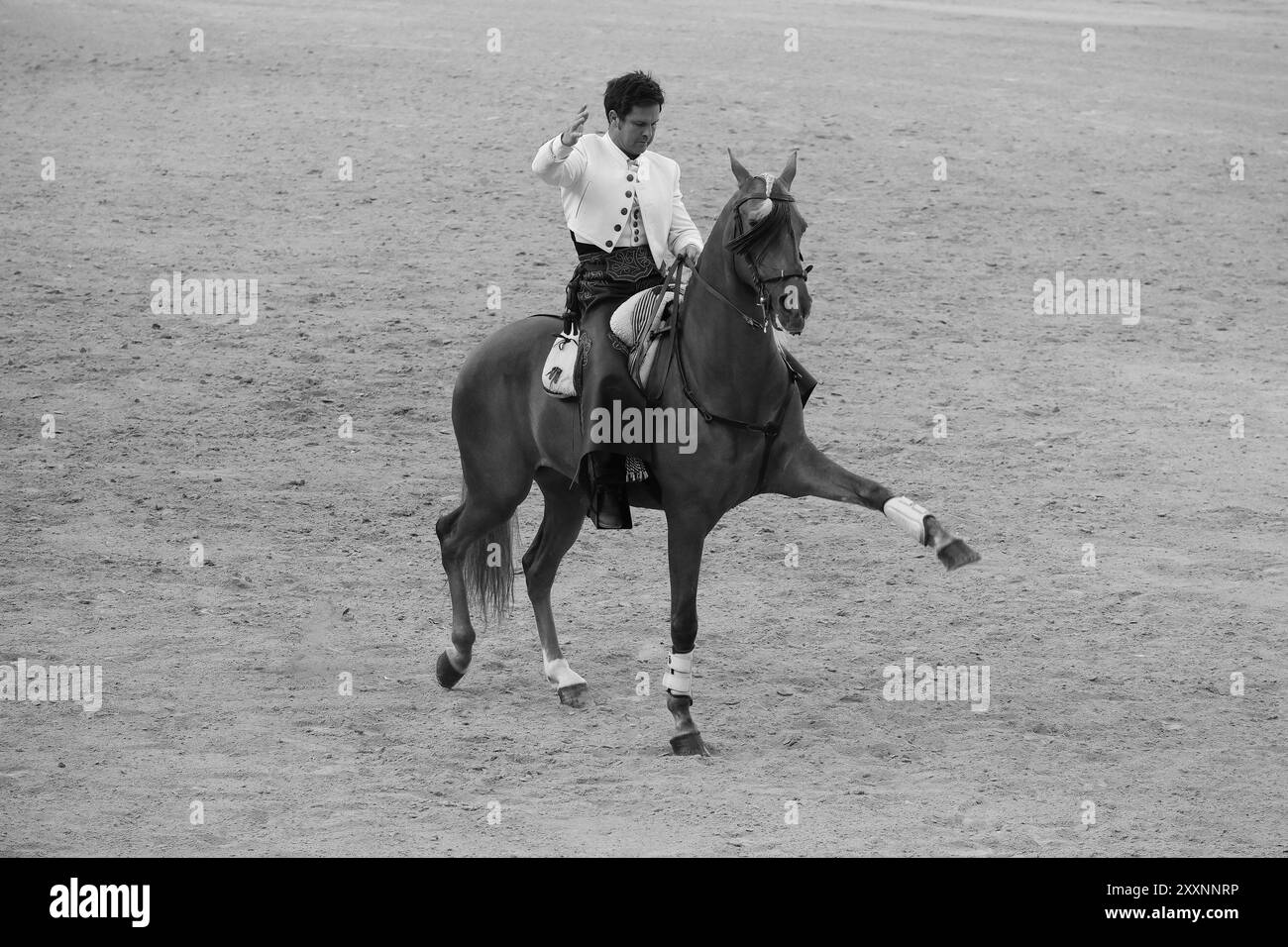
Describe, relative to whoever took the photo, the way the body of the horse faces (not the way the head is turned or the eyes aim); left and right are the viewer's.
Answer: facing the viewer and to the right of the viewer

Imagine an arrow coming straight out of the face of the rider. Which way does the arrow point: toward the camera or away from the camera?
toward the camera
